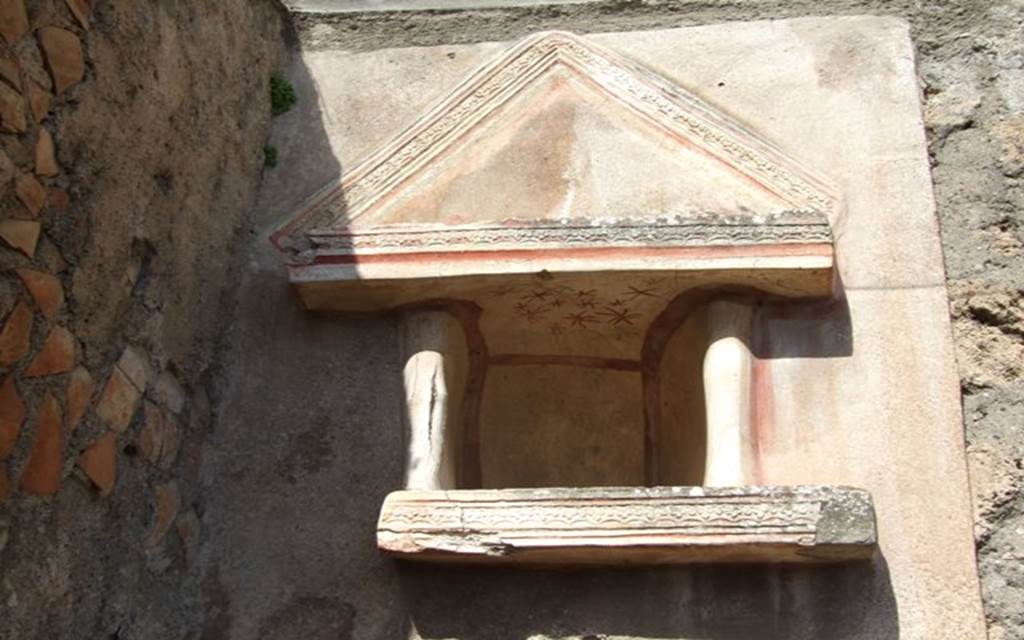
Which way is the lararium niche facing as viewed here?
toward the camera
